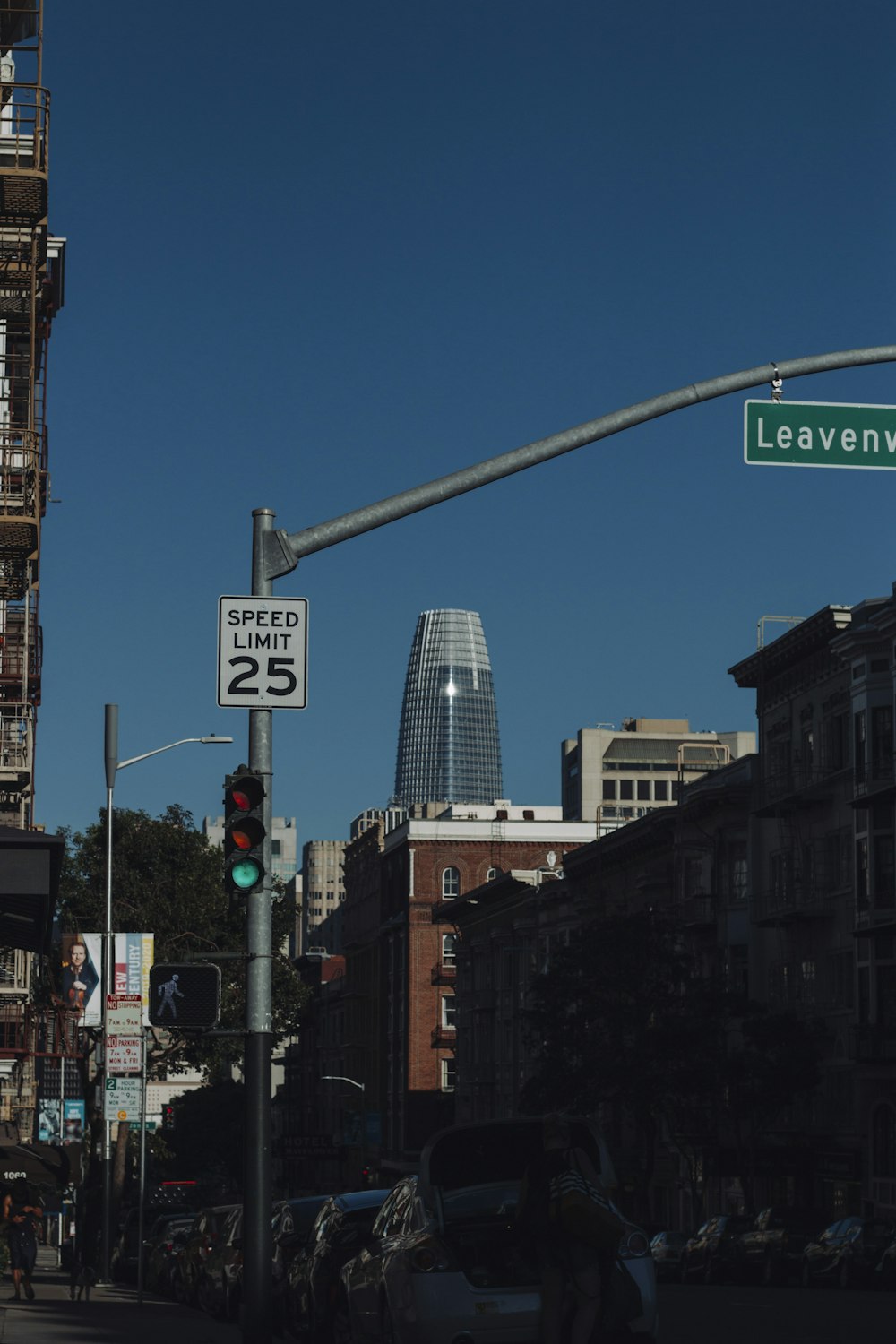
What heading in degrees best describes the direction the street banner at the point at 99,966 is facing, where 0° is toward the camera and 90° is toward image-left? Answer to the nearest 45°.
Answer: approximately 0°

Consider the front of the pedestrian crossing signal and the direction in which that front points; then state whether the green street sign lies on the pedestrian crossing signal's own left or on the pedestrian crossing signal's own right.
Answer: on the pedestrian crossing signal's own left

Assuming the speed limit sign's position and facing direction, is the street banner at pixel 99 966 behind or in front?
behind
